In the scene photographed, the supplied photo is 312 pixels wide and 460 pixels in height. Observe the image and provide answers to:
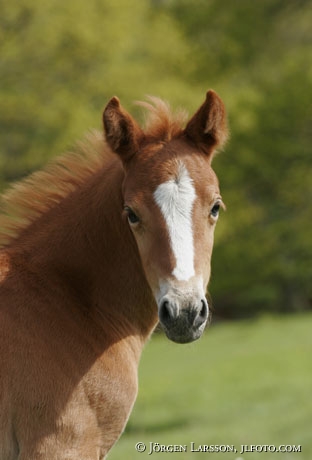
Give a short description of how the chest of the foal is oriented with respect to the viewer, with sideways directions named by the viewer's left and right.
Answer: facing the viewer and to the right of the viewer

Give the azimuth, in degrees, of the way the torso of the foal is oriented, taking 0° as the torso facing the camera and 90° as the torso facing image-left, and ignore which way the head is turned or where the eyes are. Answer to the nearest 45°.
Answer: approximately 315°
